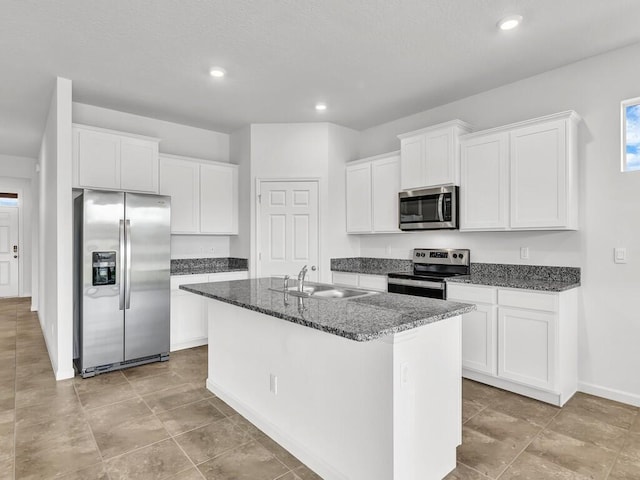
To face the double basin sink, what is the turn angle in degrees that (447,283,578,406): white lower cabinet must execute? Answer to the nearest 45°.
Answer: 0° — it already faces it

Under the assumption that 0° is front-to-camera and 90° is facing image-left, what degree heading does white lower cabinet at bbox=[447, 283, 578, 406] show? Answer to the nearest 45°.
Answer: approximately 45°

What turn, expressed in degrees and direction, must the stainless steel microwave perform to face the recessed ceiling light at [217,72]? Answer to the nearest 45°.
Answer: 0° — it already faces it

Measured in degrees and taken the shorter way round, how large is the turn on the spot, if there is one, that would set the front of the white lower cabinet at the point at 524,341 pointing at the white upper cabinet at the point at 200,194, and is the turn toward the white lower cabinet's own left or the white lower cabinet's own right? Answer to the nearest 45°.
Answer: approximately 45° to the white lower cabinet's own right

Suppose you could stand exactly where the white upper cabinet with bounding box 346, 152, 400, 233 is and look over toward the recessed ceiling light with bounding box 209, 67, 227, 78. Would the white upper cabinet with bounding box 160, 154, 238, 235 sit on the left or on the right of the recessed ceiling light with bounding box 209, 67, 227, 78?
right
